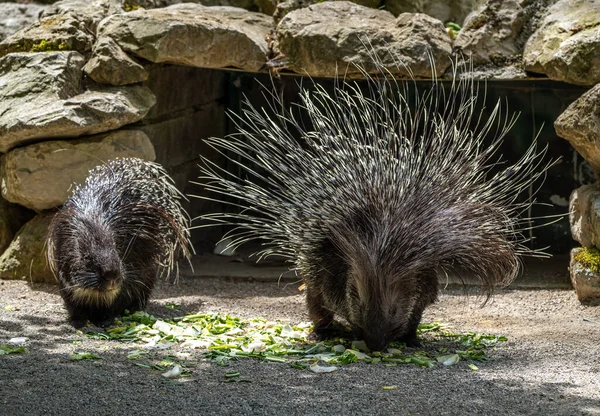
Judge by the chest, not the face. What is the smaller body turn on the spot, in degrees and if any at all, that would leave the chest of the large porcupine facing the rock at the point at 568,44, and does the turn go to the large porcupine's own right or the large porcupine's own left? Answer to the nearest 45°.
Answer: approximately 135° to the large porcupine's own left

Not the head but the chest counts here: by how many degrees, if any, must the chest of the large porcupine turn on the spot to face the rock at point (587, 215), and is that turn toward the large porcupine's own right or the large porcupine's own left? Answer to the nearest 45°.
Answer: approximately 135° to the large porcupine's own left

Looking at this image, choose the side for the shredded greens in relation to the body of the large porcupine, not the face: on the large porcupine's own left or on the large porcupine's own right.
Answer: on the large porcupine's own right

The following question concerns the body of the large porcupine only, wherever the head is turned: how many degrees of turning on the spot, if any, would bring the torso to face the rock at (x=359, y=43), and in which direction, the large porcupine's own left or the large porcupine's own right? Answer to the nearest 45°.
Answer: approximately 180°

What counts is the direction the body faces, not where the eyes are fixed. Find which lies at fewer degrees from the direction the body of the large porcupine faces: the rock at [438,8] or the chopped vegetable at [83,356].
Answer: the chopped vegetable

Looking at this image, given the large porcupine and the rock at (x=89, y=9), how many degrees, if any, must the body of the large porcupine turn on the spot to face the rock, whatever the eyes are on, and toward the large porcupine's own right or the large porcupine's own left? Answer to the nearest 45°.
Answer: approximately 135° to the large porcupine's own right

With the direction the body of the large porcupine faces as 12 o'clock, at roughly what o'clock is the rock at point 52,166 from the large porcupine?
The rock is roughly at 4 o'clock from the large porcupine.

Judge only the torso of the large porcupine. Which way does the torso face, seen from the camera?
toward the camera

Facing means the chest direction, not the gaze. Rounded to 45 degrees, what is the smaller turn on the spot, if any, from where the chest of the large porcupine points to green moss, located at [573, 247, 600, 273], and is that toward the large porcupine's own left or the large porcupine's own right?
approximately 135° to the large porcupine's own left

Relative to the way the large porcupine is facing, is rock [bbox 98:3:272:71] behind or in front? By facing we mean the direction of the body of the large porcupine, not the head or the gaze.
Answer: behind

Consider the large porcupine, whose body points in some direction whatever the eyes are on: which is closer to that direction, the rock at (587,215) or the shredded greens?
the shredded greens
